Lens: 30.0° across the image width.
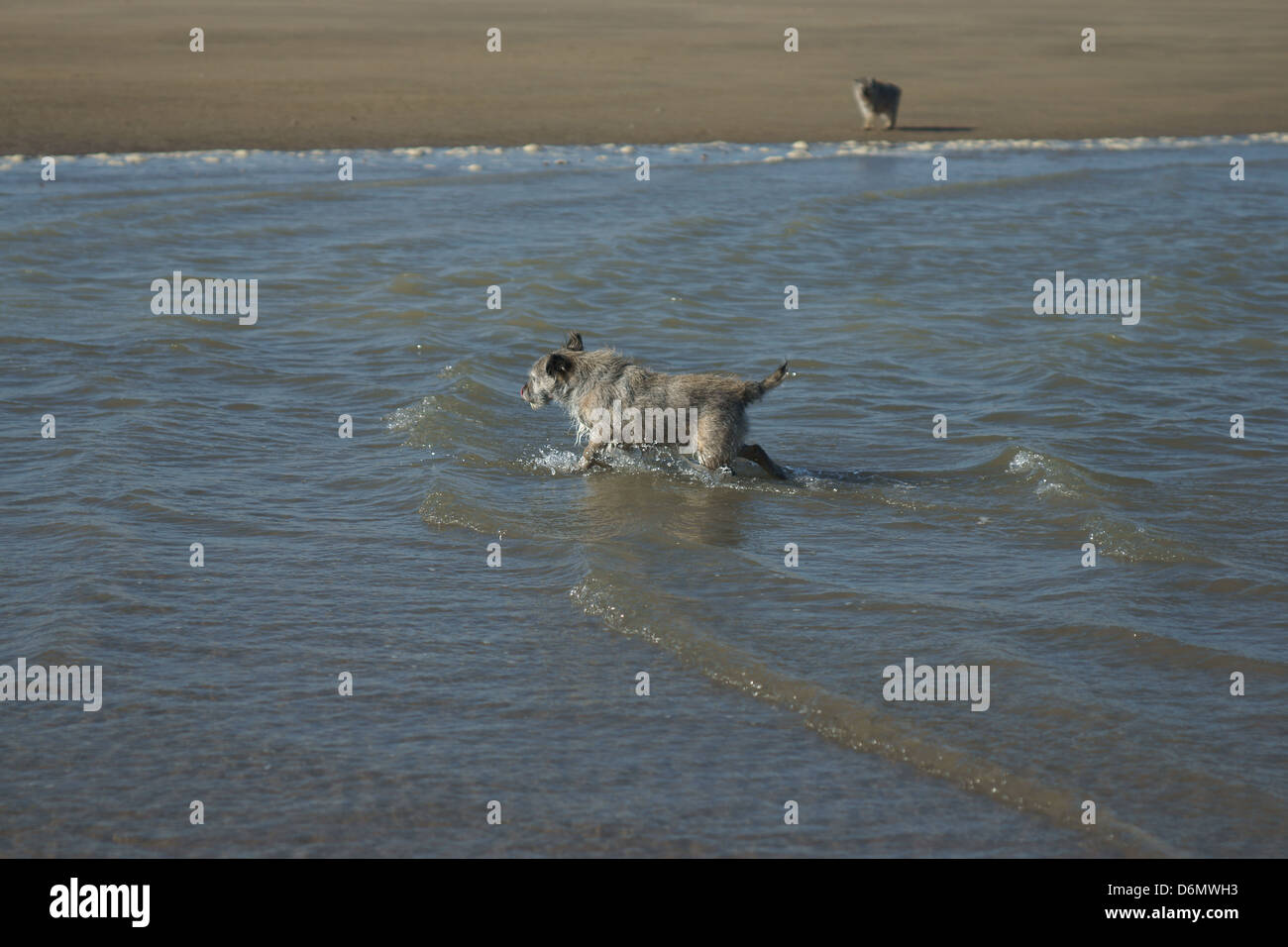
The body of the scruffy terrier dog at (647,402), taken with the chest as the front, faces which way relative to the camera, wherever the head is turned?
to the viewer's left
